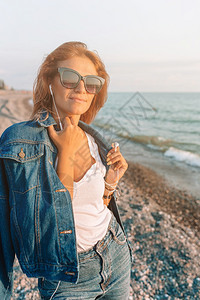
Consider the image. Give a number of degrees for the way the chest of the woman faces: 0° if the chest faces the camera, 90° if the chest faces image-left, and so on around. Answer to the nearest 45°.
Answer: approximately 315°
